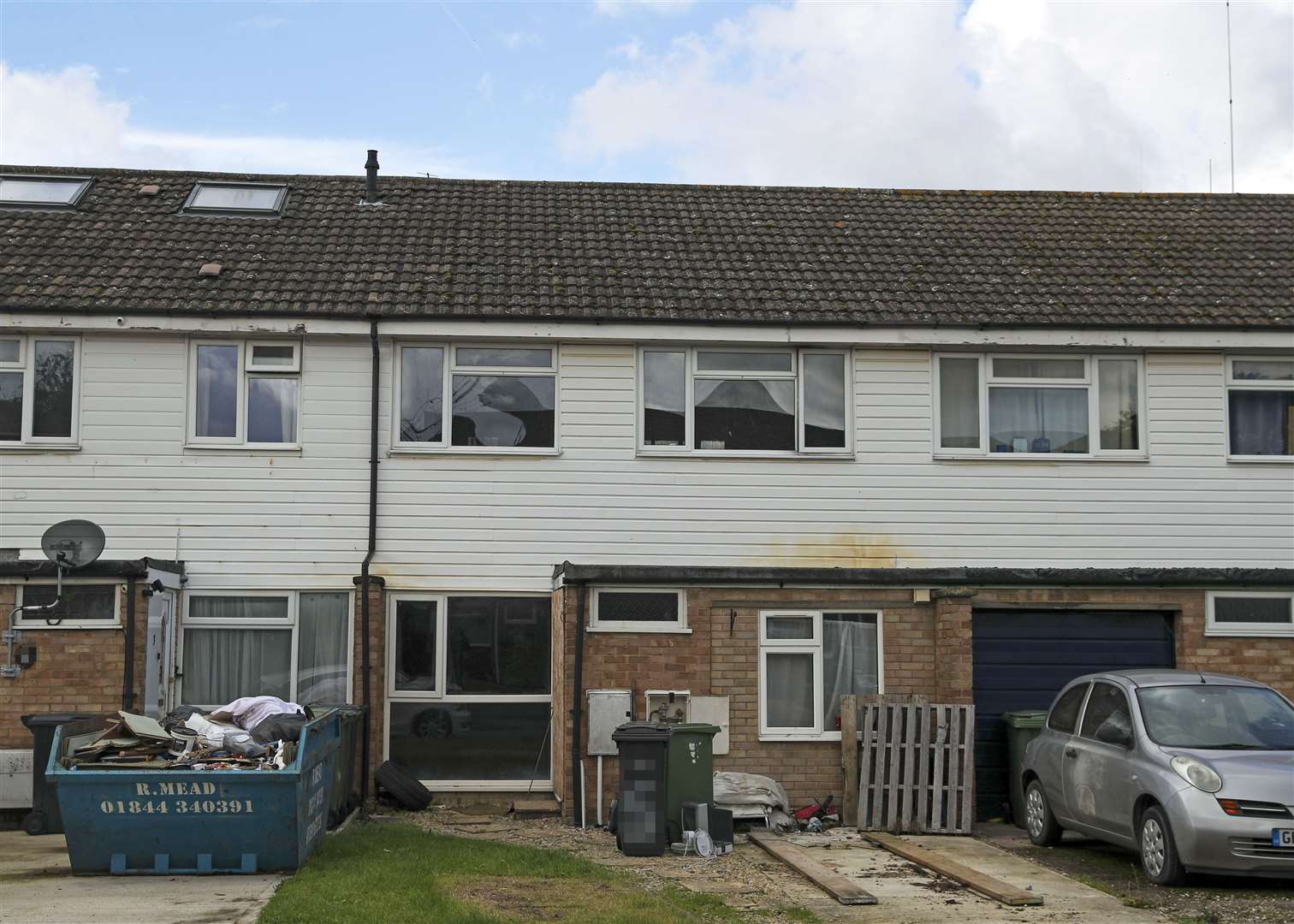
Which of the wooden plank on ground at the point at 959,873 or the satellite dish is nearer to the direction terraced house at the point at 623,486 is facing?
the wooden plank on ground

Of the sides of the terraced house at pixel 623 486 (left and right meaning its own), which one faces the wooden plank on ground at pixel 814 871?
front

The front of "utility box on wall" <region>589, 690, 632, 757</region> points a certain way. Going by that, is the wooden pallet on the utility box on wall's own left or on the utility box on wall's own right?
on the utility box on wall's own left

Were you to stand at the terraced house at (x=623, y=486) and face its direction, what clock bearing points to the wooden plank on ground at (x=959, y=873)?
The wooden plank on ground is roughly at 11 o'clock from the terraced house.

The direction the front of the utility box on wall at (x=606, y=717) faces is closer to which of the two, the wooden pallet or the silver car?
the silver car

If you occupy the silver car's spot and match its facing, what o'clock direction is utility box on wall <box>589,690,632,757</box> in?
The utility box on wall is roughly at 5 o'clock from the silver car.

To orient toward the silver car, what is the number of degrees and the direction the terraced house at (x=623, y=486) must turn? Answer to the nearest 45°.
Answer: approximately 45° to its left

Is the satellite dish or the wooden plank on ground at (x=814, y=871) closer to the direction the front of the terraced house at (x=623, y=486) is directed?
the wooden plank on ground

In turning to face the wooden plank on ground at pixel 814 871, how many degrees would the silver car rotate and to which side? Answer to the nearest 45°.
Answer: approximately 135° to its right

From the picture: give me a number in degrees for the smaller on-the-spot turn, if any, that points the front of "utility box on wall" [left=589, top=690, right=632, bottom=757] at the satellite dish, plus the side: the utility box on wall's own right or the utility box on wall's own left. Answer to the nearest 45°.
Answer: approximately 90° to the utility box on wall's own right

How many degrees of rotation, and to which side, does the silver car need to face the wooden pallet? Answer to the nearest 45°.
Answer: approximately 180°

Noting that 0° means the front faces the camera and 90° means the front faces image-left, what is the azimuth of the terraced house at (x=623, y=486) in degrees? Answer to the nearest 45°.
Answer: approximately 0°

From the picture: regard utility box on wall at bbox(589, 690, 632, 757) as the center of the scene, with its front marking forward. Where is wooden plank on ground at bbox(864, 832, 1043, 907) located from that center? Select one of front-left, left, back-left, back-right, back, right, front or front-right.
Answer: front-left
